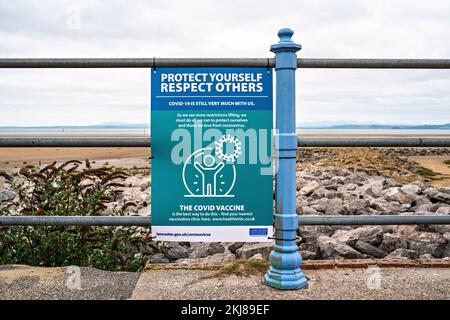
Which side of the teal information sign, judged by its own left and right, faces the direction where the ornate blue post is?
left

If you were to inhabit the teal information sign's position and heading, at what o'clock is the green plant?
The green plant is roughly at 4 o'clock from the teal information sign.

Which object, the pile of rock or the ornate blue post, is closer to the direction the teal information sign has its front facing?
the ornate blue post

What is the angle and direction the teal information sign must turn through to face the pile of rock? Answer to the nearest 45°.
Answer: approximately 135° to its left

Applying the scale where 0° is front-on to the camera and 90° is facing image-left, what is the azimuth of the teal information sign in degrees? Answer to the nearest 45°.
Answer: approximately 0°
